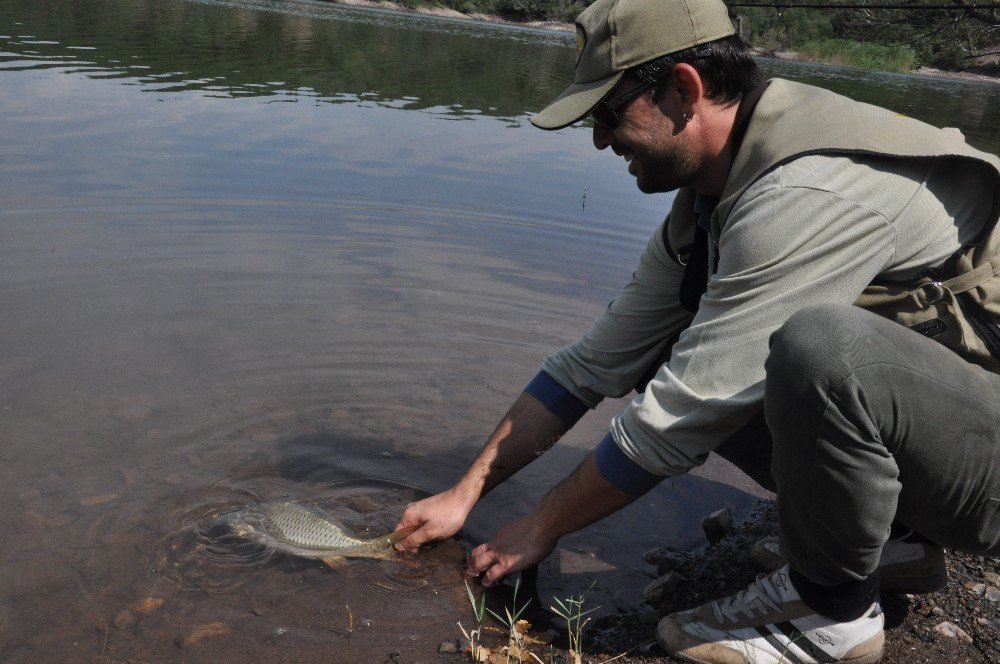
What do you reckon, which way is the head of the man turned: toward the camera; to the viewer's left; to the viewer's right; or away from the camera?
to the viewer's left

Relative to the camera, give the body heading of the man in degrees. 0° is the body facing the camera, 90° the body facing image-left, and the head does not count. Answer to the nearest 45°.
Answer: approximately 90°

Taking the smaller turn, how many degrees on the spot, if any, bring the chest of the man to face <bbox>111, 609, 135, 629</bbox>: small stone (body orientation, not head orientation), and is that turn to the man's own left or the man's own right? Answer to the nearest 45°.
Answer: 0° — they already face it

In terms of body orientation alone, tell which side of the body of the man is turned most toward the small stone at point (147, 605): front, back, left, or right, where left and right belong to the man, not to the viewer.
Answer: front

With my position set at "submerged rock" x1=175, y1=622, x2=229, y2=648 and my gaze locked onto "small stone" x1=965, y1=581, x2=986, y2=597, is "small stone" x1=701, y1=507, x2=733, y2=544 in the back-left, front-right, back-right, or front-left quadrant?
front-left
